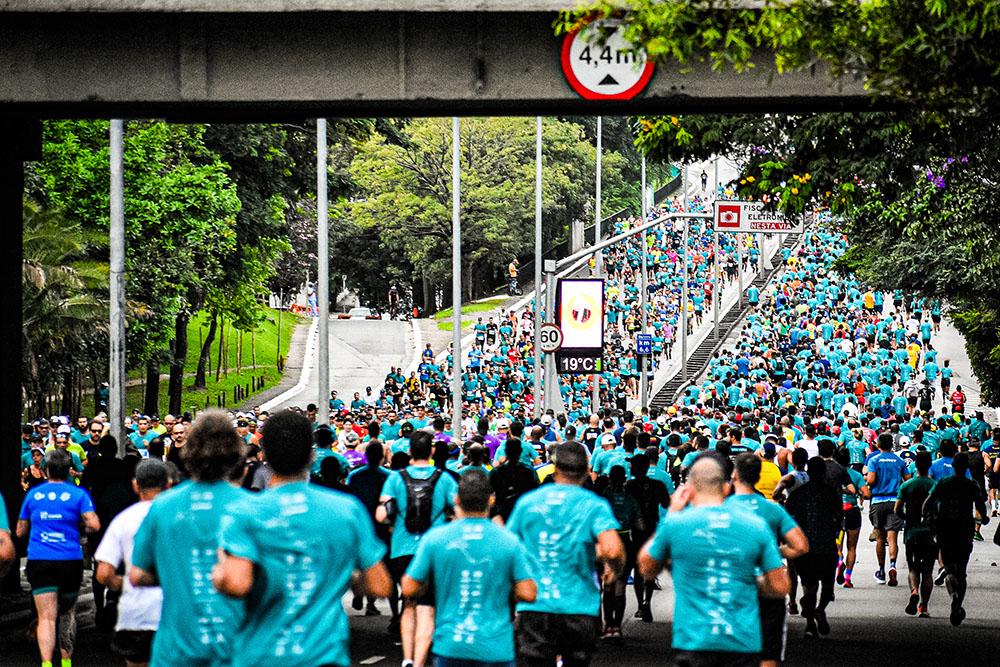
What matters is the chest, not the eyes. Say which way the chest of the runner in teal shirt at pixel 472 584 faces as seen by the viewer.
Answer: away from the camera

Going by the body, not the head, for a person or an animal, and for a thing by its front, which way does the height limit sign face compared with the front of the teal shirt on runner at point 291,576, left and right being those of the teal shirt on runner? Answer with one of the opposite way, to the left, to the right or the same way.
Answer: the opposite way

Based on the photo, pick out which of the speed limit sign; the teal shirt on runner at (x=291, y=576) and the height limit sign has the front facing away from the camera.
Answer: the teal shirt on runner

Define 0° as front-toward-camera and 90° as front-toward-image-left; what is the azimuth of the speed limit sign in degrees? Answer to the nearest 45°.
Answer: approximately 0°

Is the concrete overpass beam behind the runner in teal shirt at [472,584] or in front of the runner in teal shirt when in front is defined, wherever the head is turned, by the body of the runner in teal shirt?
in front

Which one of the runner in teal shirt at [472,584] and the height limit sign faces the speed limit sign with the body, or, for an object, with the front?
the runner in teal shirt

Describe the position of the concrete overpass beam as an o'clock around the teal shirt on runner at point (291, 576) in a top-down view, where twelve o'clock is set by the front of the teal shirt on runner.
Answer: The concrete overpass beam is roughly at 12 o'clock from the teal shirt on runner.

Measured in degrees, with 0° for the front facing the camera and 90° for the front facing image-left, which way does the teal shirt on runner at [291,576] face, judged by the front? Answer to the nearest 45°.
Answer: approximately 180°

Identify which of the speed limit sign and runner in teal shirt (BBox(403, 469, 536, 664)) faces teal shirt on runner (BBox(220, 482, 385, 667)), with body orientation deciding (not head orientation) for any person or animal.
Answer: the speed limit sign

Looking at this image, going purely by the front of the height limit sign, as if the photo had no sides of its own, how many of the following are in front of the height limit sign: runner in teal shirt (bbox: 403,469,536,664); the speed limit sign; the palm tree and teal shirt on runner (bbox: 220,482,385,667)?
2

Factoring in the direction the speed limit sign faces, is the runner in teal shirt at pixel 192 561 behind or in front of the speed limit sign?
in front

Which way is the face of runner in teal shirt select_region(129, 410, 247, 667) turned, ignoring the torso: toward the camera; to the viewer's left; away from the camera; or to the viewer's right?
away from the camera

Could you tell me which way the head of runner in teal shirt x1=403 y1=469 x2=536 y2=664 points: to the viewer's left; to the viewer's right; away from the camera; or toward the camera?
away from the camera

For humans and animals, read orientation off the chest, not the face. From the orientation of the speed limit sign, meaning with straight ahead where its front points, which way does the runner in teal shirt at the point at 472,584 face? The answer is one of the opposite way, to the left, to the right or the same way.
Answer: the opposite way

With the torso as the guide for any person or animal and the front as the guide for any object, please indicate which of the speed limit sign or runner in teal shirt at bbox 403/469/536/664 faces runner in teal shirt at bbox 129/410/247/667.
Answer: the speed limit sign
